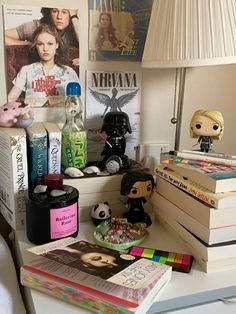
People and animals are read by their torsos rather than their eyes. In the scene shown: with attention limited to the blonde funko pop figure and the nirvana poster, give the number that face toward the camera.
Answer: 2

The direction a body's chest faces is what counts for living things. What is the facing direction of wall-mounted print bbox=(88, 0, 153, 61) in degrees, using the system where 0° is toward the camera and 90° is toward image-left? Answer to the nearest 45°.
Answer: approximately 0°

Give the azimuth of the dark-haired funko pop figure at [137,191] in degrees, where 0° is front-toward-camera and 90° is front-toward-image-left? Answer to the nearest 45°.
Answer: approximately 315°

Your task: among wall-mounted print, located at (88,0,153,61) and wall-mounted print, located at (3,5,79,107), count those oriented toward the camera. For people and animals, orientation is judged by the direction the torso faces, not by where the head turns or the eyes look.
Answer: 2
